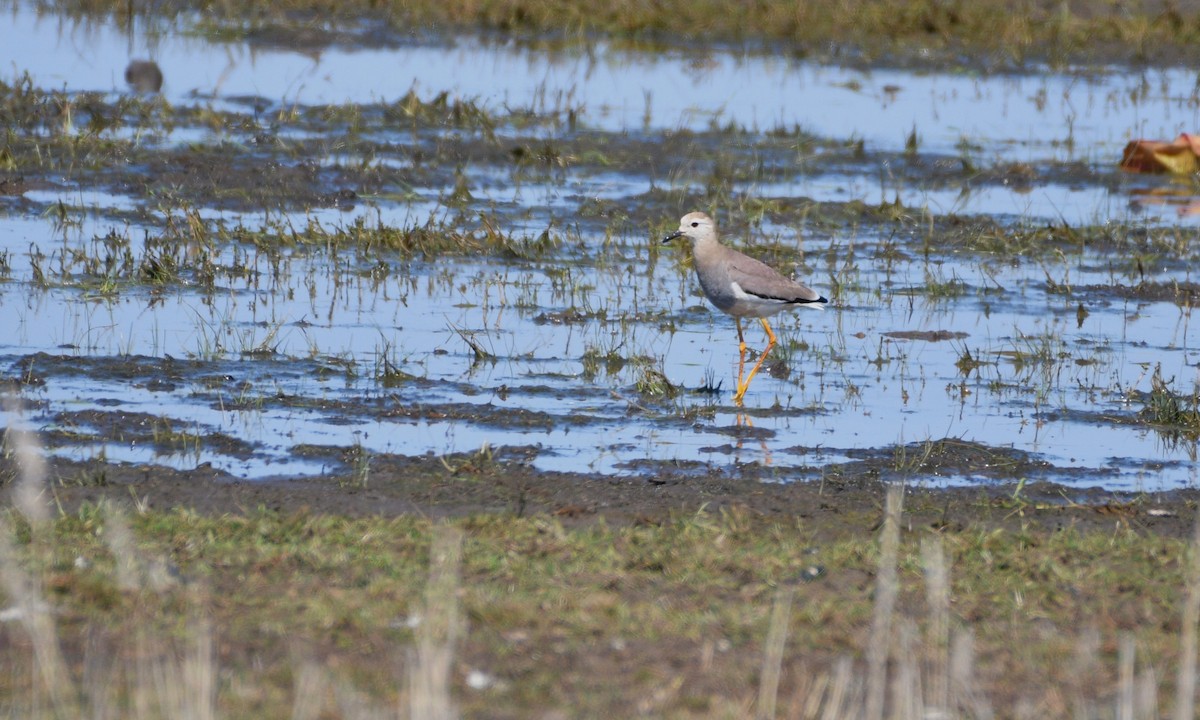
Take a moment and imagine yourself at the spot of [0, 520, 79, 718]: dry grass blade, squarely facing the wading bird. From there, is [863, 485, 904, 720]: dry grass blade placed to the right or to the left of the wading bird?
right

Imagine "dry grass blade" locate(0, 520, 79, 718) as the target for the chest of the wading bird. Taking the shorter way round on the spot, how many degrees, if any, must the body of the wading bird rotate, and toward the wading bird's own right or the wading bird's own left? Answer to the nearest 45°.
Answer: approximately 90° to the wading bird's own left

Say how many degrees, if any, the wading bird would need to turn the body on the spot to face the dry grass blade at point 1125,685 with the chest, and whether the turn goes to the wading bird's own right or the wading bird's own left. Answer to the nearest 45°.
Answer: approximately 90° to the wading bird's own left

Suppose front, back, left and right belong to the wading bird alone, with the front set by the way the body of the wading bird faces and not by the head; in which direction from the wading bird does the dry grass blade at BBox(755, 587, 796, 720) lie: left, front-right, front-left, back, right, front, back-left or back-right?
left

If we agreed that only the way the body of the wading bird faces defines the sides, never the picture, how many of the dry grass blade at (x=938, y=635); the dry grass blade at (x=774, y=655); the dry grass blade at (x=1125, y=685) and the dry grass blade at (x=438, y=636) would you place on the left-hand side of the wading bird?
4

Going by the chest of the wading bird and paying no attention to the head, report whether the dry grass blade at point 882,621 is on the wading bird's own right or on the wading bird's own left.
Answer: on the wading bird's own left

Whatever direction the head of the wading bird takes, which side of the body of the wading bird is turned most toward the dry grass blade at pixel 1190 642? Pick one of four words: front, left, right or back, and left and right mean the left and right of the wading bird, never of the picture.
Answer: left

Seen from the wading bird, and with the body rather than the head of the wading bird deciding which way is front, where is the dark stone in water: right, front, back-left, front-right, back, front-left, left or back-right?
front-right

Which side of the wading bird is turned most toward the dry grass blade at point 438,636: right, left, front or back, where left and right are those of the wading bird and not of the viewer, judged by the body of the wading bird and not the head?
left

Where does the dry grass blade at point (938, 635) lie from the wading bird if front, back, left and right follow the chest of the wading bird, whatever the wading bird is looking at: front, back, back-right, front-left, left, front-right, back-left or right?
left

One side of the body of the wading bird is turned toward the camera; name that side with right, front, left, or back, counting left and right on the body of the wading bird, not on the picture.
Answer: left
